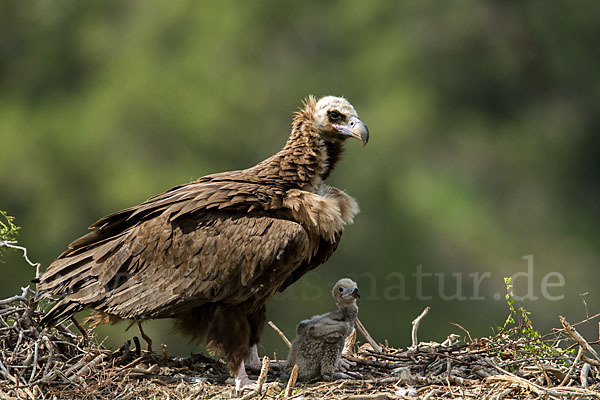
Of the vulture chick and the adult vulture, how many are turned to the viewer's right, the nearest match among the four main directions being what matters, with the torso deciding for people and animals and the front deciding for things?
2

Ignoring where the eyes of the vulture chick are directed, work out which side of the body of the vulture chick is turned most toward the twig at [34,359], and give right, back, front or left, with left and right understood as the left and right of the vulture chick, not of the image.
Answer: back

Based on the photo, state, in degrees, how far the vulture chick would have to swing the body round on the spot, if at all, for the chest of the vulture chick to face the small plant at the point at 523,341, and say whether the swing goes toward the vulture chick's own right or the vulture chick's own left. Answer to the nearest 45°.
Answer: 0° — it already faces it

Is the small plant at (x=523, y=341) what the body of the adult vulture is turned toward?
yes

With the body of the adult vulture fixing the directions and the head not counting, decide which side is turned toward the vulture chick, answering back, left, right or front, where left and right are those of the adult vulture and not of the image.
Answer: front

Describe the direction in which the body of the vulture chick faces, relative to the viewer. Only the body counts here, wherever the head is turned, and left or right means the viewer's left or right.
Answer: facing to the right of the viewer

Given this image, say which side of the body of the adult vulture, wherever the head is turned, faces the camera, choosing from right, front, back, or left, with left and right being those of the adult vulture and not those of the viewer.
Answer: right
